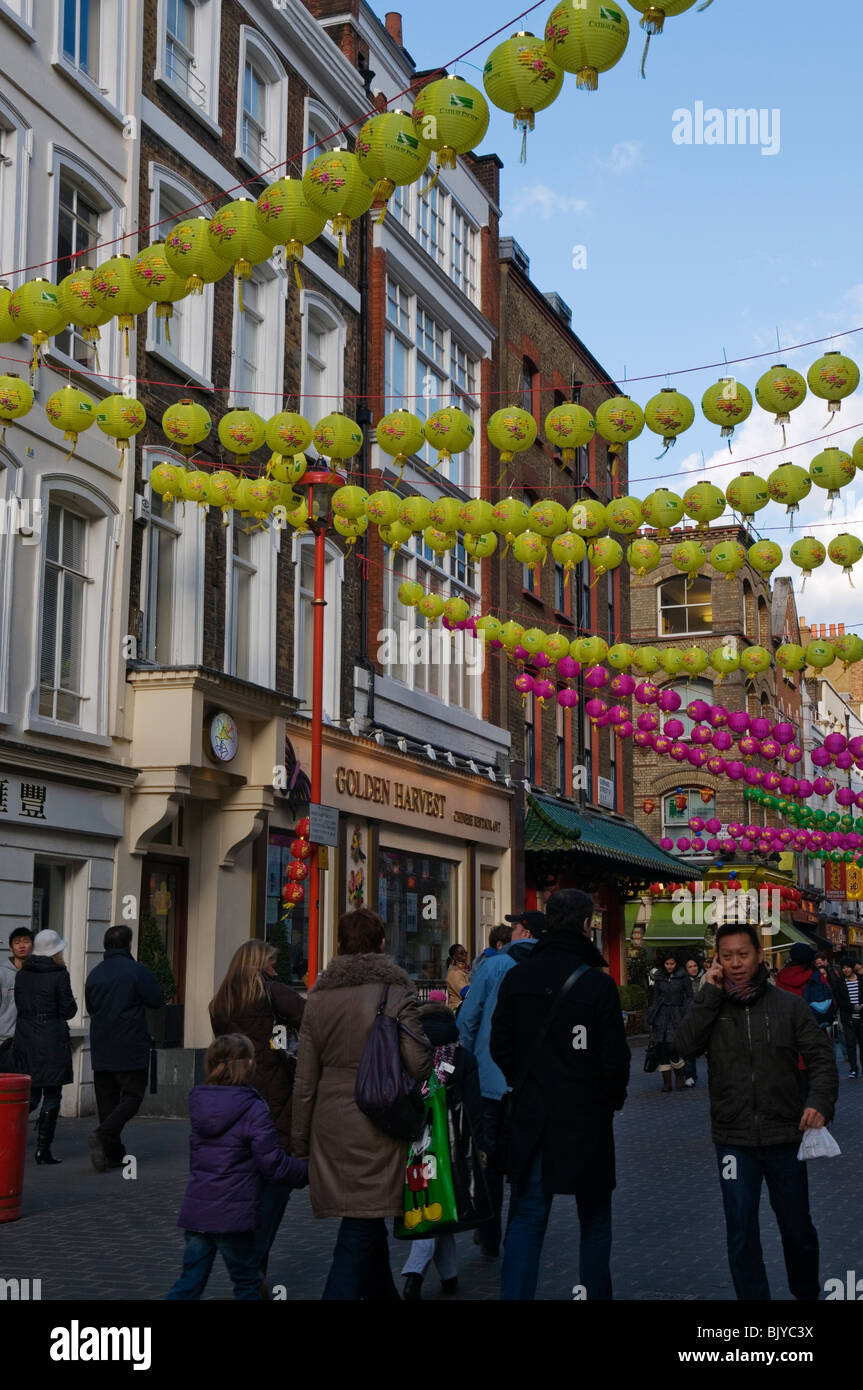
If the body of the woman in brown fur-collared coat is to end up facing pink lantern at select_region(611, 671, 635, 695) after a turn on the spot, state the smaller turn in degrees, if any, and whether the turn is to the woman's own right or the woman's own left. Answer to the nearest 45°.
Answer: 0° — they already face it

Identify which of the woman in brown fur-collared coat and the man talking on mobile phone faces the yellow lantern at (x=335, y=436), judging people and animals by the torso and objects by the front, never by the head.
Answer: the woman in brown fur-collared coat

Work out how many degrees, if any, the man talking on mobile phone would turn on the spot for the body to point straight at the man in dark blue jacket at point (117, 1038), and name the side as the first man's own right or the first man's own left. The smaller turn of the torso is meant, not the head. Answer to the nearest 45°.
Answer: approximately 135° to the first man's own right

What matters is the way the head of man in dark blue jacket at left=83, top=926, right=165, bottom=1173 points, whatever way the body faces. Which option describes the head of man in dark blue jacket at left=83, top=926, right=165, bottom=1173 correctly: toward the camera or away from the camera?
away from the camera

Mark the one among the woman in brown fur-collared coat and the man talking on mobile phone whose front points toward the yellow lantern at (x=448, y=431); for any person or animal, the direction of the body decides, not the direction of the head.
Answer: the woman in brown fur-collared coat

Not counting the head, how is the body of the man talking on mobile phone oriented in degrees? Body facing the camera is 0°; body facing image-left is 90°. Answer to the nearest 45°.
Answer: approximately 0°

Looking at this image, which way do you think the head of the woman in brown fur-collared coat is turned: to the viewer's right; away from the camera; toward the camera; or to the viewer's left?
away from the camera

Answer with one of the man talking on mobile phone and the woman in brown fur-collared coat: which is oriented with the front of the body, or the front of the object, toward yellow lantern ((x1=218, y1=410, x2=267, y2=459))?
the woman in brown fur-collared coat

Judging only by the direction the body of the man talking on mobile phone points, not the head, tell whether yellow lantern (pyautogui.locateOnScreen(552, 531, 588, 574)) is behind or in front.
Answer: behind

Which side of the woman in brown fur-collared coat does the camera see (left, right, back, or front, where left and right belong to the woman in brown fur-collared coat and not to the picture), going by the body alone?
back

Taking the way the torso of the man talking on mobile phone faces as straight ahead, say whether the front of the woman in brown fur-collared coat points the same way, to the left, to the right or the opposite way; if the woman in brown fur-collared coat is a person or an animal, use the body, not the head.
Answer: the opposite way

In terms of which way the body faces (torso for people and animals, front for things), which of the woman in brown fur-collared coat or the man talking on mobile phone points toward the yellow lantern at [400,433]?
the woman in brown fur-collared coat

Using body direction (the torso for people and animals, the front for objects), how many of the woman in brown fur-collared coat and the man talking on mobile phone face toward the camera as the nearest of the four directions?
1
